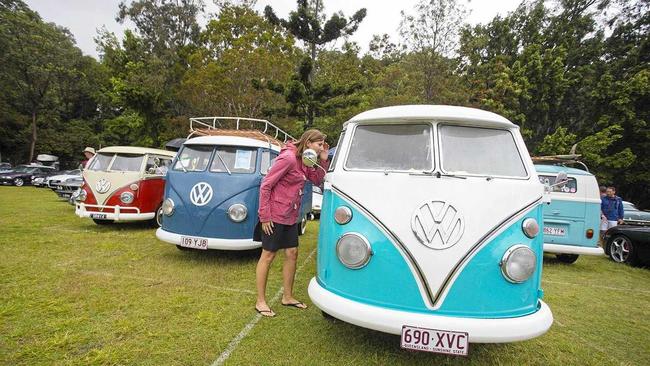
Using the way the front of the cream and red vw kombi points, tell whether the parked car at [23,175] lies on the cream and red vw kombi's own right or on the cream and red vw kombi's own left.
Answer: on the cream and red vw kombi's own right

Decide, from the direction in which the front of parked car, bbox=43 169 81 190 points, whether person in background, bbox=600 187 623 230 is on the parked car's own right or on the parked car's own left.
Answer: on the parked car's own left

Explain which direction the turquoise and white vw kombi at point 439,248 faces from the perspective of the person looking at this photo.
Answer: facing the viewer

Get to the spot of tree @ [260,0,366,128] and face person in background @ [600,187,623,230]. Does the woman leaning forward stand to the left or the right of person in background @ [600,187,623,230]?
right

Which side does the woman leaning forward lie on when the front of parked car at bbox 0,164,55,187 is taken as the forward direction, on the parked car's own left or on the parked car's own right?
on the parked car's own left

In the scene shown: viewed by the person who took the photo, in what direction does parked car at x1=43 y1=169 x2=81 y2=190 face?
facing the viewer and to the left of the viewer
